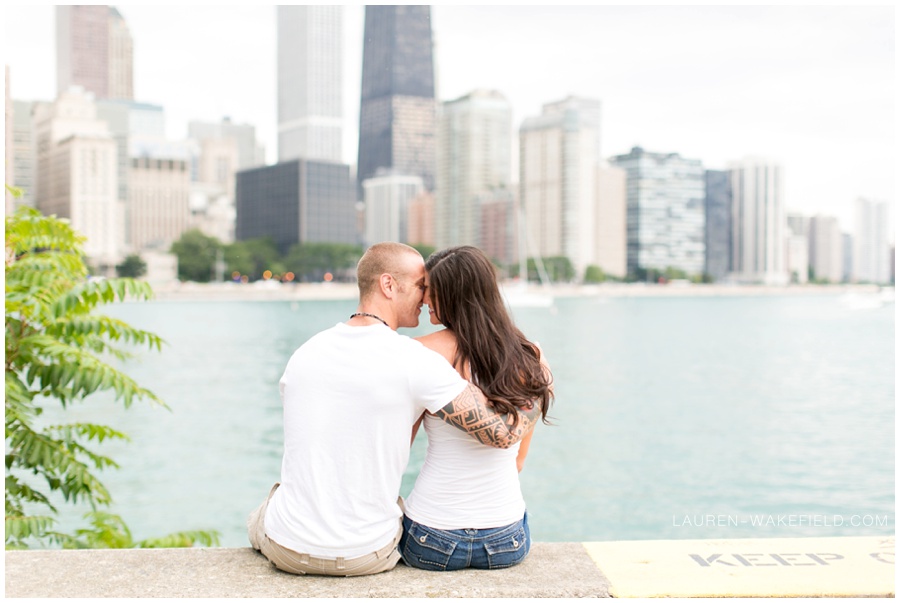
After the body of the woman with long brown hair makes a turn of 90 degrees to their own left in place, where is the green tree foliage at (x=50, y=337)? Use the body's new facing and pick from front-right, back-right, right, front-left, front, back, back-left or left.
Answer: front-right

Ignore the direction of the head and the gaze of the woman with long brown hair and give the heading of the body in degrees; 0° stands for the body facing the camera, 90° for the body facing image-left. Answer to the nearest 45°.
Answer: approximately 180°

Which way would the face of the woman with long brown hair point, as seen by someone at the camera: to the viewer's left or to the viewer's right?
to the viewer's left
